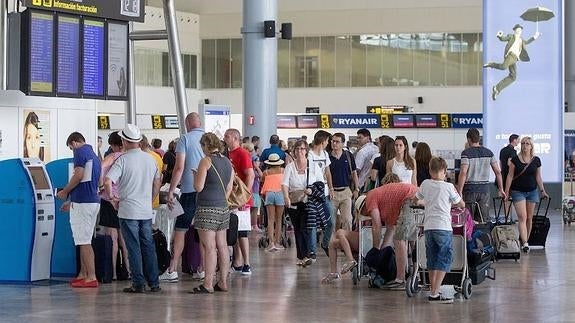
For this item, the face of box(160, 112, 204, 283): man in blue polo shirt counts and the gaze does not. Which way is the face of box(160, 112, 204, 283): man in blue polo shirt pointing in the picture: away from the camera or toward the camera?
away from the camera

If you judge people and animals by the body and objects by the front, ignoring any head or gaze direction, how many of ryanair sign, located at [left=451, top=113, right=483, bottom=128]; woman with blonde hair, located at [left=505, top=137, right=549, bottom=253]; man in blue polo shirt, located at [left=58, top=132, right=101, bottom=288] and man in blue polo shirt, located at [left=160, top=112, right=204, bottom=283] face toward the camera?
2

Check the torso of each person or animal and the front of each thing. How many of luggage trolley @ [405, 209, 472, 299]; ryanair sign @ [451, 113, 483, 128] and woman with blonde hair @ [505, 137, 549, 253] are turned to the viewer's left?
0

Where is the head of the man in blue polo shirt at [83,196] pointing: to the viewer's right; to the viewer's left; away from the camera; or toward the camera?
to the viewer's left

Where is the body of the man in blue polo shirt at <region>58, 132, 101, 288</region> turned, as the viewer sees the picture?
to the viewer's left

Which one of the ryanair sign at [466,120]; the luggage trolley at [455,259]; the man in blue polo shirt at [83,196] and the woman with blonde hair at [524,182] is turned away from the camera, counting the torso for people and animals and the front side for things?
the luggage trolley

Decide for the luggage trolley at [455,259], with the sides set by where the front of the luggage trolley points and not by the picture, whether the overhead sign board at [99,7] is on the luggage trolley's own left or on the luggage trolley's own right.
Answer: on the luggage trolley's own left

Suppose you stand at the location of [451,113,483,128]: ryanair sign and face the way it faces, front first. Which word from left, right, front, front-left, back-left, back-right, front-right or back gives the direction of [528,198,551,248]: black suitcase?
front

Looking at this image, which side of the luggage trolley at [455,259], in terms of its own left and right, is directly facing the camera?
back

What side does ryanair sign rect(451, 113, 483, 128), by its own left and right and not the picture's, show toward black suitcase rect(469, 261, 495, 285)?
front

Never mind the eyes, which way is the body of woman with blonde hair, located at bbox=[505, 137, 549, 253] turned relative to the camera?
toward the camera

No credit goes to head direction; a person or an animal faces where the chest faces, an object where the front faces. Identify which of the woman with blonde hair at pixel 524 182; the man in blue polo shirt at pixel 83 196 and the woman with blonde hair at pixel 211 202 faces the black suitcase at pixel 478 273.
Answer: the woman with blonde hair at pixel 524 182

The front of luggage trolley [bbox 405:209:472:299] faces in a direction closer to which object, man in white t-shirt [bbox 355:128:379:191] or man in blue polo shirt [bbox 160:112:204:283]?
the man in white t-shirt

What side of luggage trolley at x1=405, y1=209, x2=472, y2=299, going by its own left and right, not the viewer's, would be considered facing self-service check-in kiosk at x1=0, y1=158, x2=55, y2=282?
left

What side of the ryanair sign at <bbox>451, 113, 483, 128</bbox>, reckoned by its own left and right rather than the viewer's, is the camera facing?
front

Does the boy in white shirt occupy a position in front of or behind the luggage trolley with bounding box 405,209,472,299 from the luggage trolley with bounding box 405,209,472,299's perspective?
behind

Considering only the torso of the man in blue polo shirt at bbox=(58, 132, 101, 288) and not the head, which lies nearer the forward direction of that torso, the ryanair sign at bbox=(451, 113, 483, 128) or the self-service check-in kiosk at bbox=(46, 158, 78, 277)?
the self-service check-in kiosk
